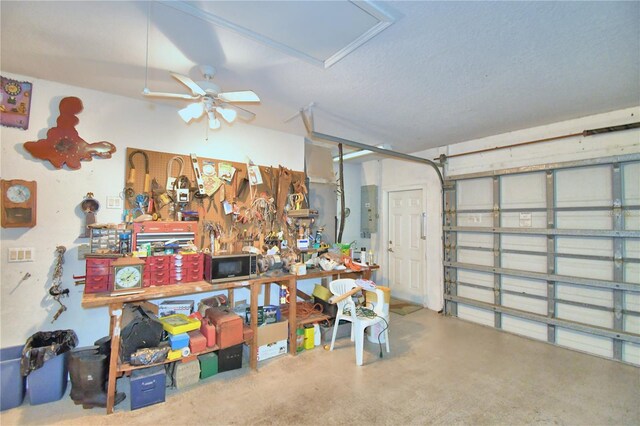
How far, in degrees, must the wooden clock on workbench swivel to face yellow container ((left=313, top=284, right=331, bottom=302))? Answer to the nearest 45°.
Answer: approximately 90° to its left

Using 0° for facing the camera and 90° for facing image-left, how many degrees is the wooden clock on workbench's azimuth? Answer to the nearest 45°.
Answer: approximately 0°

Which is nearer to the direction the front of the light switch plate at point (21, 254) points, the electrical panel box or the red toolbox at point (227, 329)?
the red toolbox

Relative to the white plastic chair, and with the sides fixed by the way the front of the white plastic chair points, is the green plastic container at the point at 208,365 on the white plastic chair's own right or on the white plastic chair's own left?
on the white plastic chair's own right

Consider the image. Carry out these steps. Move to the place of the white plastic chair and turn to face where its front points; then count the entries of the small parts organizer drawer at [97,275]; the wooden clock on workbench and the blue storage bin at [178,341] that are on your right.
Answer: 3
